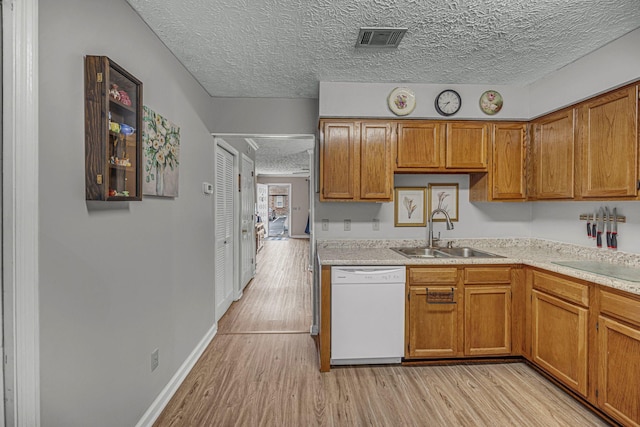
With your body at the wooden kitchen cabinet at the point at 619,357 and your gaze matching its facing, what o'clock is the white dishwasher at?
The white dishwasher is roughly at 1 o'clock from the wooden kitchen cabinet.

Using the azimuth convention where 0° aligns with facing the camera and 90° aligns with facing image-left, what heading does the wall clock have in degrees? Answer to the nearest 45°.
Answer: approximately 0°

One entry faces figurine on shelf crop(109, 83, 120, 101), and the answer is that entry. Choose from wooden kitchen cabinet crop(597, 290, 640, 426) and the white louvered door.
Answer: the wooden kitchen cabinet

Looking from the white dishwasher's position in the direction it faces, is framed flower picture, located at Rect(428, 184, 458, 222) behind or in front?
behind

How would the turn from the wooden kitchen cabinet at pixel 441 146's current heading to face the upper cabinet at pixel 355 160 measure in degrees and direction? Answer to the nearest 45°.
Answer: approximately 45° to its right

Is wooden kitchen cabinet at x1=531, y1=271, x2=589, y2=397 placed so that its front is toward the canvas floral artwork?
yes

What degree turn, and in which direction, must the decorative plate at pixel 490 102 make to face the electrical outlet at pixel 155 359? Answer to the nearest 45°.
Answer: approximately 45° to its right

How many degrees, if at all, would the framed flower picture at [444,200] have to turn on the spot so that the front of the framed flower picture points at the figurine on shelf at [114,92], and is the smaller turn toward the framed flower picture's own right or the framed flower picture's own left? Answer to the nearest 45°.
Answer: approximately 45° to the framed flower picture's own right

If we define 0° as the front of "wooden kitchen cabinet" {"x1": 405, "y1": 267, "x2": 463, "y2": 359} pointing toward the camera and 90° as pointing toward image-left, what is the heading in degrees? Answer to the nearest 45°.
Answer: approximately 0°
